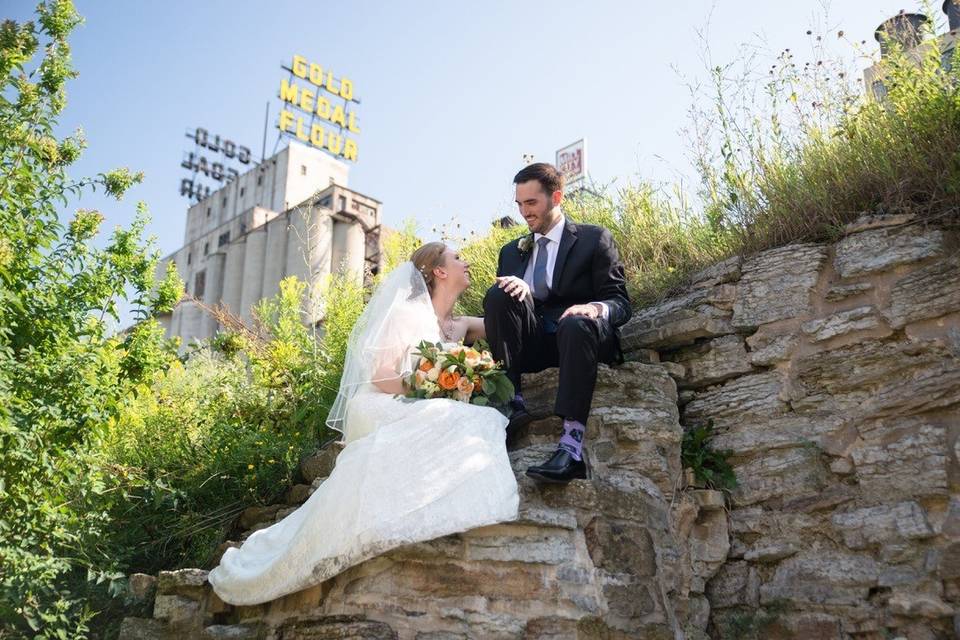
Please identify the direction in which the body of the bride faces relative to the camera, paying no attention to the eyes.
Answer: to the viewer's right

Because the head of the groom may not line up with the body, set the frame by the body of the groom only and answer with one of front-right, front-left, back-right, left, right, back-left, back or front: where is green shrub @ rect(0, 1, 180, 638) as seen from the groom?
front-right

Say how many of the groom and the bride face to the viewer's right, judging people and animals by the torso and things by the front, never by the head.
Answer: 1

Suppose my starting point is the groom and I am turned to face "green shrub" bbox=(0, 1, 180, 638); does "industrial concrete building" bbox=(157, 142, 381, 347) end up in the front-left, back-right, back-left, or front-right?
front-right

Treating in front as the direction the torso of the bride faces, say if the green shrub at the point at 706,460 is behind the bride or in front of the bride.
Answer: in front

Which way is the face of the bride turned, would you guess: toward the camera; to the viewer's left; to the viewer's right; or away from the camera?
to the viewer's right

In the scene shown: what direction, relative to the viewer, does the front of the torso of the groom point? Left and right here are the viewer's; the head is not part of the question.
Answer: facing the viewer and to the left of the viewer

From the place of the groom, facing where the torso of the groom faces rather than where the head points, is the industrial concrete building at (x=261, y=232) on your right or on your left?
on your right

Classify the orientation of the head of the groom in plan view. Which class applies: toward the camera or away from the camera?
toward the camera
